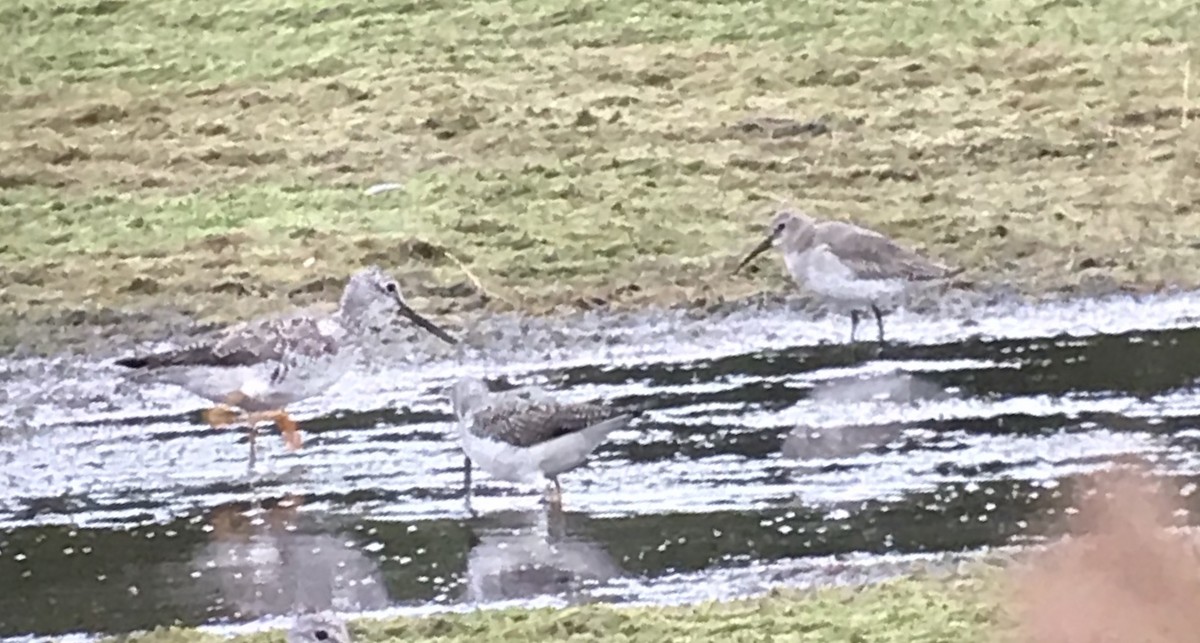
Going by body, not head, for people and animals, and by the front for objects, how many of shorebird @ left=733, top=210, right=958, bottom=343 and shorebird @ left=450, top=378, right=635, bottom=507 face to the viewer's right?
0

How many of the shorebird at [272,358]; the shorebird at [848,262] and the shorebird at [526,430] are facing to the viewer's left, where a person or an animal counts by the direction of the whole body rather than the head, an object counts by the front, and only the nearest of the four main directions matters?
2

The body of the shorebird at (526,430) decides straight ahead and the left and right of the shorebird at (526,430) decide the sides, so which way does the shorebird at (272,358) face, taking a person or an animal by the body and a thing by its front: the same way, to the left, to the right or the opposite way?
the opposite way

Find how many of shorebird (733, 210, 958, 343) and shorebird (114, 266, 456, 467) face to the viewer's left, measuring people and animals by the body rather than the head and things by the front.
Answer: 1

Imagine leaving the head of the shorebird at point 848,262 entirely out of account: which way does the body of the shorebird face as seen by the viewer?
to the viewer's left

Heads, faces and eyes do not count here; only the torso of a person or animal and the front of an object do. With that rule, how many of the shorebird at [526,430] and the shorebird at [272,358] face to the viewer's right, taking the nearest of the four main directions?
1

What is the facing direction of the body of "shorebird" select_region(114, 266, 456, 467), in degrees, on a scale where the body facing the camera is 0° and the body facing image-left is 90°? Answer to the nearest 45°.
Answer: approximately 270°

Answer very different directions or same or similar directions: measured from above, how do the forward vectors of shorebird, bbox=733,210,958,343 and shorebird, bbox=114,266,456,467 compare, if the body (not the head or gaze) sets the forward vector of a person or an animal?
very different directions

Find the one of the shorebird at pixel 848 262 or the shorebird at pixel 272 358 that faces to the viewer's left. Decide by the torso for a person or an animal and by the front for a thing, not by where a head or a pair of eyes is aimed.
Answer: the shorebird at pixel 848 262

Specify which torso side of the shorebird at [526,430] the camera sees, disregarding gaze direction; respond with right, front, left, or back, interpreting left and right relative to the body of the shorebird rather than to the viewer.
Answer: left
